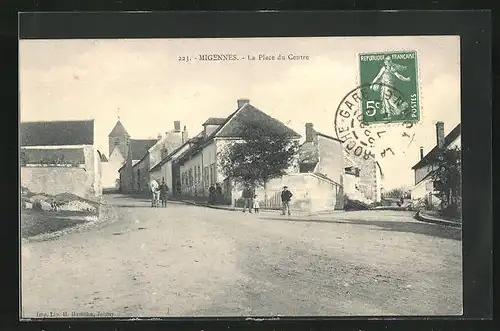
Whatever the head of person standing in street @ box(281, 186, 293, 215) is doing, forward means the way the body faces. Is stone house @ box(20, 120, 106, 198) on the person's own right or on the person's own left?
on the person's own right

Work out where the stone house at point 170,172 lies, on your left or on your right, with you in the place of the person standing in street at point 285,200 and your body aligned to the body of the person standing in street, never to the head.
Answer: on your right
